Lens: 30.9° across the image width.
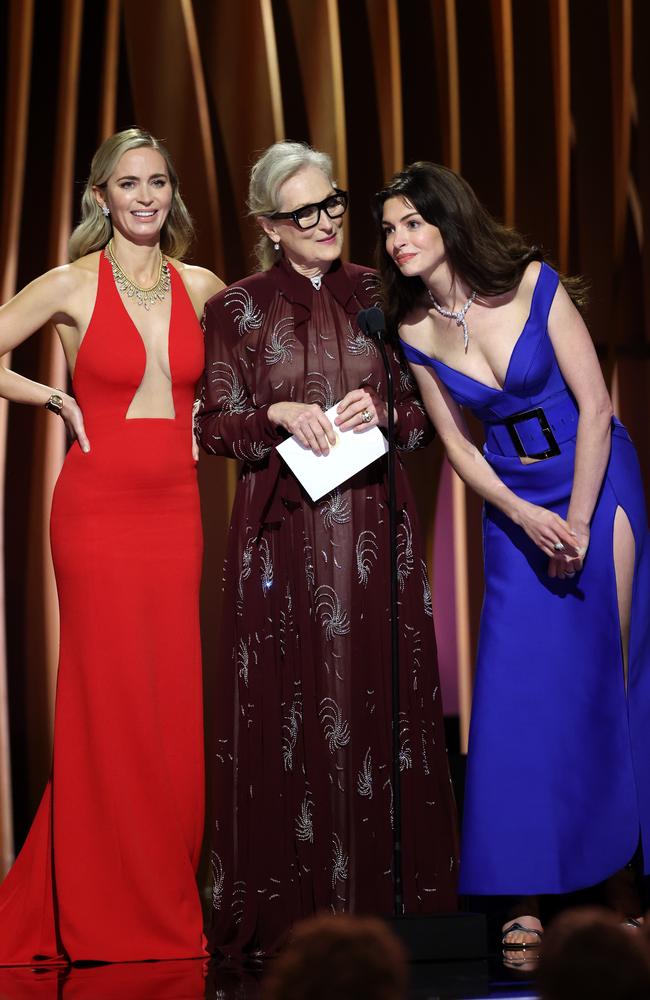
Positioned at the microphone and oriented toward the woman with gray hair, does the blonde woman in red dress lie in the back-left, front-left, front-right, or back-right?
front-left

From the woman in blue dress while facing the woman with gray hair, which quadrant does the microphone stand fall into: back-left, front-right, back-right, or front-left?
front-left

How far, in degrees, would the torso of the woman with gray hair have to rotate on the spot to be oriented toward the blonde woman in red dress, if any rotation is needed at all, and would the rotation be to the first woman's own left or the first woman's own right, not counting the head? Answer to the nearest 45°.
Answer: approximately 135° to the first woman's own right

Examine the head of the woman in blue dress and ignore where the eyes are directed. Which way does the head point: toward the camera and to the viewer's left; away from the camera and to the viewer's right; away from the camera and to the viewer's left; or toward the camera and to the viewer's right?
toward the camera and to the viewer's left

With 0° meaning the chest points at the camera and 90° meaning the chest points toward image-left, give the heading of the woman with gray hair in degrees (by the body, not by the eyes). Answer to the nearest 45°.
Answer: approximately 315°

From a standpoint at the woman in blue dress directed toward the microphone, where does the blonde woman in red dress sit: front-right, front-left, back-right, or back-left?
front-right
